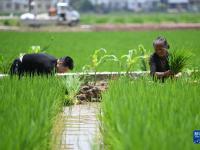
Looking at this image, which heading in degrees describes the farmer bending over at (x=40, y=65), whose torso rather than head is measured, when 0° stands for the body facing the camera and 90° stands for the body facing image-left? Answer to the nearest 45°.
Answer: approximately 270°

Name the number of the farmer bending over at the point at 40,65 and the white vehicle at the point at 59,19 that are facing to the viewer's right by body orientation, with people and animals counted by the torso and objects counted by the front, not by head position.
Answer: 2

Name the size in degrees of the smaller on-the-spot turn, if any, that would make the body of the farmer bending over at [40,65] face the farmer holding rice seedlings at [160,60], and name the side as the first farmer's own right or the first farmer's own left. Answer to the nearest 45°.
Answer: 0° — they already face them

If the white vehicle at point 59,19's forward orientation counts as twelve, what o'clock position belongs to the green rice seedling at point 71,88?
The green rice seedling is roughly at 3 o'clock from the white vehicle.

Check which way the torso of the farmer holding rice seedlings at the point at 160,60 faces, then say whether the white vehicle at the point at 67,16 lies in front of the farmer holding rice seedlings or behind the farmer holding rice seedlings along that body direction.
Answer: behind

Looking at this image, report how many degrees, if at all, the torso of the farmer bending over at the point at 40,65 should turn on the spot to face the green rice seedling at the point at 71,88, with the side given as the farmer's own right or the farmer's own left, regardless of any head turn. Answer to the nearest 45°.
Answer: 0° — they already face it

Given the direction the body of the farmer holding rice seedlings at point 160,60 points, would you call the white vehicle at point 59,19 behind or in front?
behind

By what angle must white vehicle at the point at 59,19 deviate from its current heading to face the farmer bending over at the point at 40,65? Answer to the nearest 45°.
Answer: approximately 90° to its right

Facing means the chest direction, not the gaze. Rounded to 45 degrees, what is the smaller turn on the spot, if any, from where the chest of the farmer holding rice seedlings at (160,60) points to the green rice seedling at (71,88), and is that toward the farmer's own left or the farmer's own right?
approximately 135° to the farmer's own right

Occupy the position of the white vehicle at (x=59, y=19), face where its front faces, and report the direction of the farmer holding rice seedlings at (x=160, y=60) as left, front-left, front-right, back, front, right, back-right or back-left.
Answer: right

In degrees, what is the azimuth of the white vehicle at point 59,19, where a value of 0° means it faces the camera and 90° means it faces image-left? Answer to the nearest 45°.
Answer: approximately 270°

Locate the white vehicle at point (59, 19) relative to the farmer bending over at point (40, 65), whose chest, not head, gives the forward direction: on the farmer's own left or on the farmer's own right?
on the farmer's own left
